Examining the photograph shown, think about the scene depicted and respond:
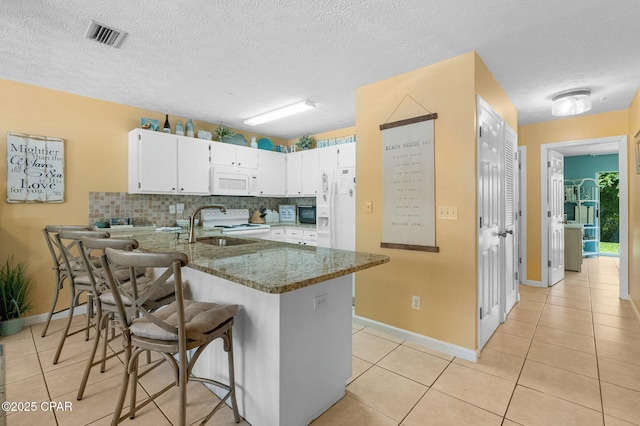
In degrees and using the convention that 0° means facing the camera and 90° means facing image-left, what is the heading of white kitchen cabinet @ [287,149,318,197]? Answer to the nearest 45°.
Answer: approximately 45°

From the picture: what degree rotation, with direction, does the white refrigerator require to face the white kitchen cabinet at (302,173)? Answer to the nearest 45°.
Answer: approximately 90° to its right

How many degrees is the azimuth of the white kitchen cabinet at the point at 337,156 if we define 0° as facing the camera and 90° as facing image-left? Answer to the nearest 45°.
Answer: approximately 45°

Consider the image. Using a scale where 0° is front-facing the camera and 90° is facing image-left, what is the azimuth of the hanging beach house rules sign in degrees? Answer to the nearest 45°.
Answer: approximately 45°

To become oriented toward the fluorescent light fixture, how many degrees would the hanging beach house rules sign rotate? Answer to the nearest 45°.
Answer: approximately 90° to its right

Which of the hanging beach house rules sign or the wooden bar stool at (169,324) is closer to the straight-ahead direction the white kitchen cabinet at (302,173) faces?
the wooden bar stool

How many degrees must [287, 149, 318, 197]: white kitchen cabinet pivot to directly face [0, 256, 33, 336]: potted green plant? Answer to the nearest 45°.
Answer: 0° — it already faces it
